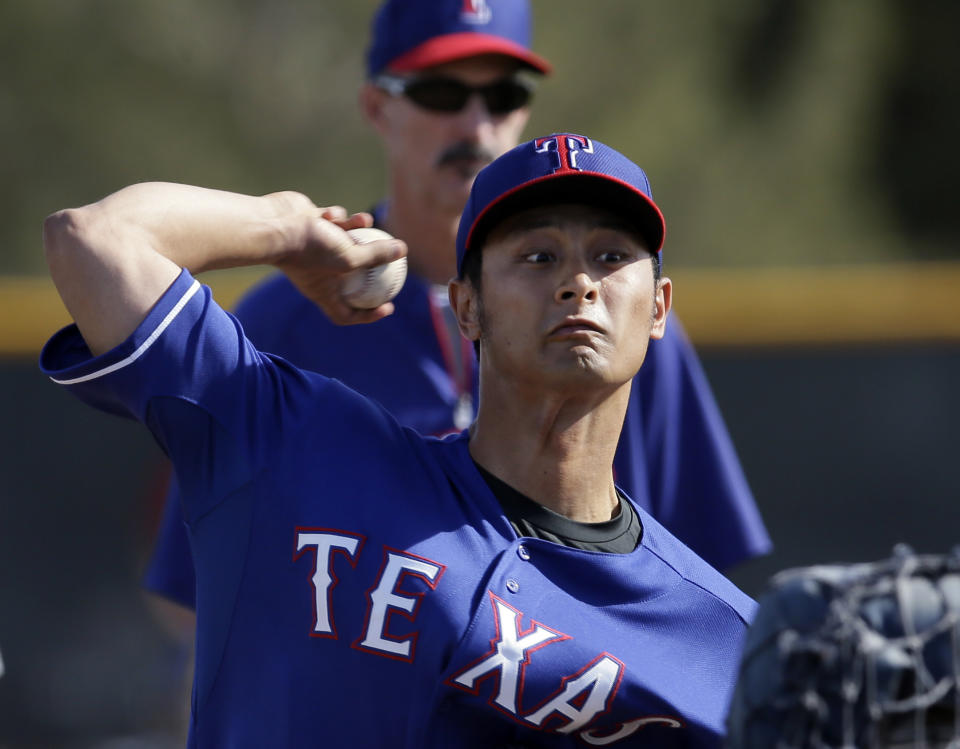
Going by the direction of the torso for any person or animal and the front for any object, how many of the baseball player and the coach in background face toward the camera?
2

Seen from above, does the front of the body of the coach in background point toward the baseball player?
yes

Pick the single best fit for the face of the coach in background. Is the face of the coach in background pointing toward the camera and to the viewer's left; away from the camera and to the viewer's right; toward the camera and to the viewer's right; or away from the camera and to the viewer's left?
toward the camera and to the viewer's right

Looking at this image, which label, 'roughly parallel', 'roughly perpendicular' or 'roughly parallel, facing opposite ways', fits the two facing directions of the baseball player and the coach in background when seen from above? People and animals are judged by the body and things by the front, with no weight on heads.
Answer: roughly parallel

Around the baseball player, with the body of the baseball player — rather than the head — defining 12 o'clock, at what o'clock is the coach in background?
The coach in background is roughly at 6 o'clock from the baseball player.

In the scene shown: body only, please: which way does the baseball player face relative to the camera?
toward the camera

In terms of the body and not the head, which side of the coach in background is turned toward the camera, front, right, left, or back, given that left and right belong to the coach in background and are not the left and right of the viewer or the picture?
front

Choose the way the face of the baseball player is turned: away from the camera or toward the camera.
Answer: toward the camera
